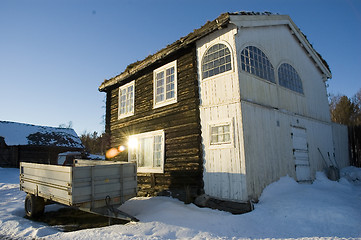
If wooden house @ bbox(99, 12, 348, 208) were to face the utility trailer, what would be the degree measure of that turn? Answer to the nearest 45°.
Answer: approximately 90° to its right

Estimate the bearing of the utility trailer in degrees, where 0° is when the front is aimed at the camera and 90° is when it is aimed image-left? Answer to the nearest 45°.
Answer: approximately 315°

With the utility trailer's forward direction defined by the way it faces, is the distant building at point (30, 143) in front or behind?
behind

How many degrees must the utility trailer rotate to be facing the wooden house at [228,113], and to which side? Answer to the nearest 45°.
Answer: approximately 45° to its left

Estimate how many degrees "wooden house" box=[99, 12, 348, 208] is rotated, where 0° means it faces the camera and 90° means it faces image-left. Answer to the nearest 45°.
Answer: approximately 315°

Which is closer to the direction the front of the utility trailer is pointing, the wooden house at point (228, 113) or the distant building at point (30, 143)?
the wooden house

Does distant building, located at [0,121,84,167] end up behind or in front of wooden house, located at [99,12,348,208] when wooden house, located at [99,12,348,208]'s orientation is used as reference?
behind

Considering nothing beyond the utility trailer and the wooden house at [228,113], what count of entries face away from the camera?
0
